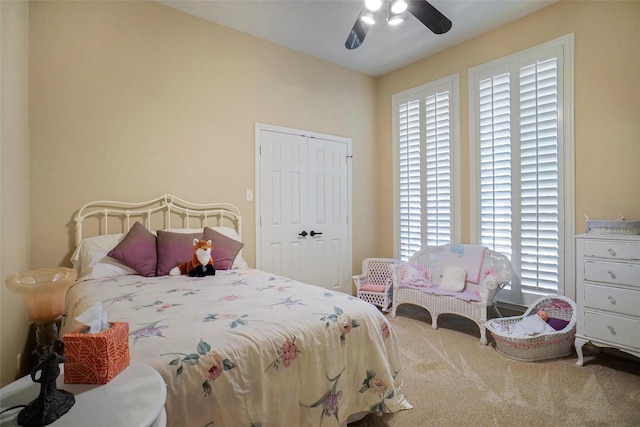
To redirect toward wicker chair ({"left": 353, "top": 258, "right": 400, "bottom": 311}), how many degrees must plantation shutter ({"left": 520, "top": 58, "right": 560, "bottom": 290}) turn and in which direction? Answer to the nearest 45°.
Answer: approximately 45° to its right

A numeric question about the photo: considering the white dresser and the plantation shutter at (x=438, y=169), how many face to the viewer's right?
0

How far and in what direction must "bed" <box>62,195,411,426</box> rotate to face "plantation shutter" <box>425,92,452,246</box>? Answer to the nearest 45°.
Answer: approximately 90° to its left

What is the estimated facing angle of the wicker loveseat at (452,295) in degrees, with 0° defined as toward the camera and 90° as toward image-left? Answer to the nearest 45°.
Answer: approximately 45°

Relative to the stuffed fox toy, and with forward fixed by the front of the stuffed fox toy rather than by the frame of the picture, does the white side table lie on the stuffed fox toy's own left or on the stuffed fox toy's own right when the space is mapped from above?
on the stuffed fox toy's own right

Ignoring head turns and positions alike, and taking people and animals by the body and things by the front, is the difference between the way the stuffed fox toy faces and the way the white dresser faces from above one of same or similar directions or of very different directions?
very different directions

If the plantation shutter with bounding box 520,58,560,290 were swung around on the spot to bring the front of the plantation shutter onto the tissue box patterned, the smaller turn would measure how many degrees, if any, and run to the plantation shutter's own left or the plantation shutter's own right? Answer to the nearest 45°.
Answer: approximately 45° to the plantation shutter's own left

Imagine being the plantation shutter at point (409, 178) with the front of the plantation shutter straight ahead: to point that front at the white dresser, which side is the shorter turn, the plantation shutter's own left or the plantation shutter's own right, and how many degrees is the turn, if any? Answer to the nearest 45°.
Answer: approximately 90° to the plantation shutter's own left

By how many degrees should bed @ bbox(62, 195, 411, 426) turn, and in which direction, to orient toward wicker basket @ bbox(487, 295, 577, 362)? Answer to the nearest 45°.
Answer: approximately 45° to its left

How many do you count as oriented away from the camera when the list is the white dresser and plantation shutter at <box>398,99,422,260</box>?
0

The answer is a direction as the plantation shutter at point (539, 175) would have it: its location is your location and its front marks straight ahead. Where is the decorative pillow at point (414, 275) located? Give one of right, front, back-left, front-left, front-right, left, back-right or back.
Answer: front-right

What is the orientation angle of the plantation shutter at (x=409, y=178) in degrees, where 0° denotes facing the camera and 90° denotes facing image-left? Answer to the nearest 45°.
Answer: approximately 45°
